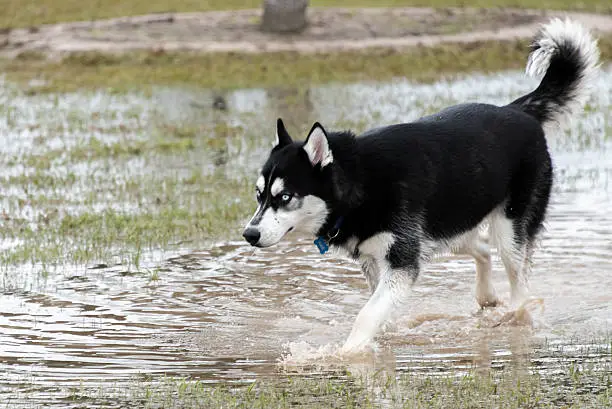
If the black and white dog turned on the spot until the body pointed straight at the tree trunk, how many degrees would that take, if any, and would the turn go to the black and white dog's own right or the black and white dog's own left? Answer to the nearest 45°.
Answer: approximately 135° to the black and white dog's own right

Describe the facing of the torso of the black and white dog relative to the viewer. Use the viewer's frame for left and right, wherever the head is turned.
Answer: facing the viewer and to the left of the viewer
